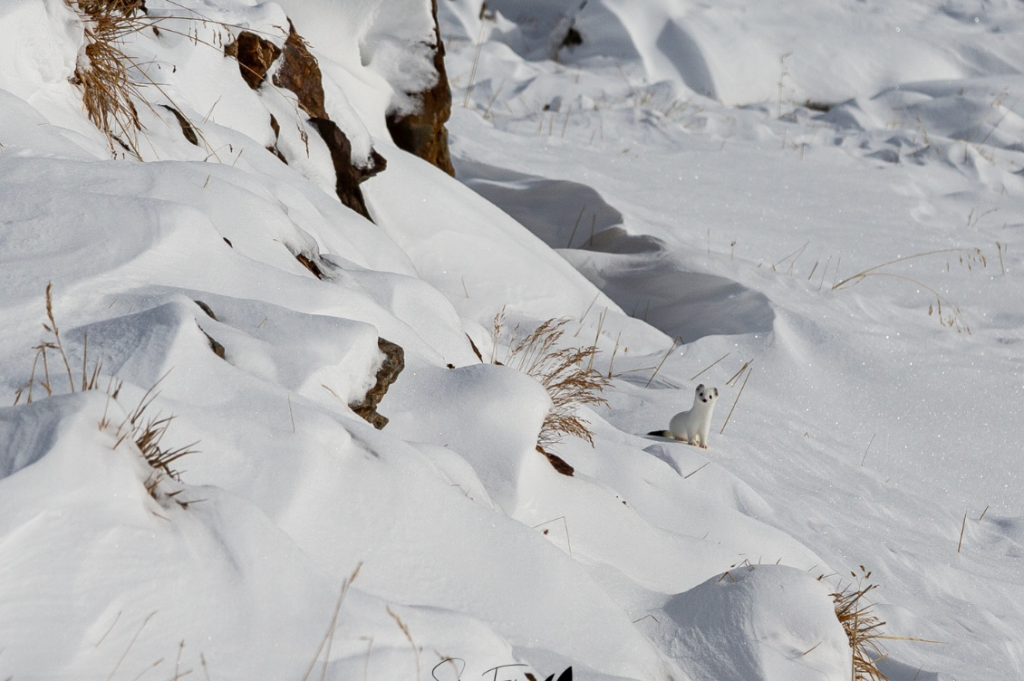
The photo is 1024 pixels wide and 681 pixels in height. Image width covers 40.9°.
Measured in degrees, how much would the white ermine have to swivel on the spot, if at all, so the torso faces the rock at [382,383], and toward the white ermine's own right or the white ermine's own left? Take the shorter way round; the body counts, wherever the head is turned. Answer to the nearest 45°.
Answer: approximately 90° to the white ermine's own right

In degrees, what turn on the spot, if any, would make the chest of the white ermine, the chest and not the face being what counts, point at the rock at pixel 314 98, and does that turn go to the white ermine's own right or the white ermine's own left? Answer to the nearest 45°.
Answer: approximately 180°

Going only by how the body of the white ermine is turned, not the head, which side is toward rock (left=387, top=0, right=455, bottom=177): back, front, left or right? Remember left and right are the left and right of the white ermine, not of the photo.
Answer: back

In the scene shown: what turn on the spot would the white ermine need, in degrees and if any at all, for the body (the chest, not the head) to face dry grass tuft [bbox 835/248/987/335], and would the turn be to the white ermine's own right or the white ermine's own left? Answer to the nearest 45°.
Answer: approximately 90° to the white ermine's own left

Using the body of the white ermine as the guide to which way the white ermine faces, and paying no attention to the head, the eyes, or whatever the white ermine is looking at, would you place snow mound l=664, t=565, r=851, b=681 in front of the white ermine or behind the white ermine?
in front

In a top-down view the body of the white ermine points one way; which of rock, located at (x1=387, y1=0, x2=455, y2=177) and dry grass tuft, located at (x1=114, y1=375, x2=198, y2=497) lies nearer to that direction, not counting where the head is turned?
the dry grass tuft

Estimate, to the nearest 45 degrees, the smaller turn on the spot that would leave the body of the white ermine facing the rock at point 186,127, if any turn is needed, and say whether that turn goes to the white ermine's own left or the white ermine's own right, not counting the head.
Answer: approximately 135° to the white ermine's own right

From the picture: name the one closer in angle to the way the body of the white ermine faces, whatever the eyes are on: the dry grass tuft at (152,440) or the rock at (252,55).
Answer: the dry grass tuft

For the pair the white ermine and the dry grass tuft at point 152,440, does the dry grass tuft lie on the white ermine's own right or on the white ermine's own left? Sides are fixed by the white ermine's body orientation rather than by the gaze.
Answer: on the white ermine's own right

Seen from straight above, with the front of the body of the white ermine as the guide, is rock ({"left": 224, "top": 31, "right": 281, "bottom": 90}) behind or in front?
behind

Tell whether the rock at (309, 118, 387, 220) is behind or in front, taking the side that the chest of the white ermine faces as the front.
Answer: behind
